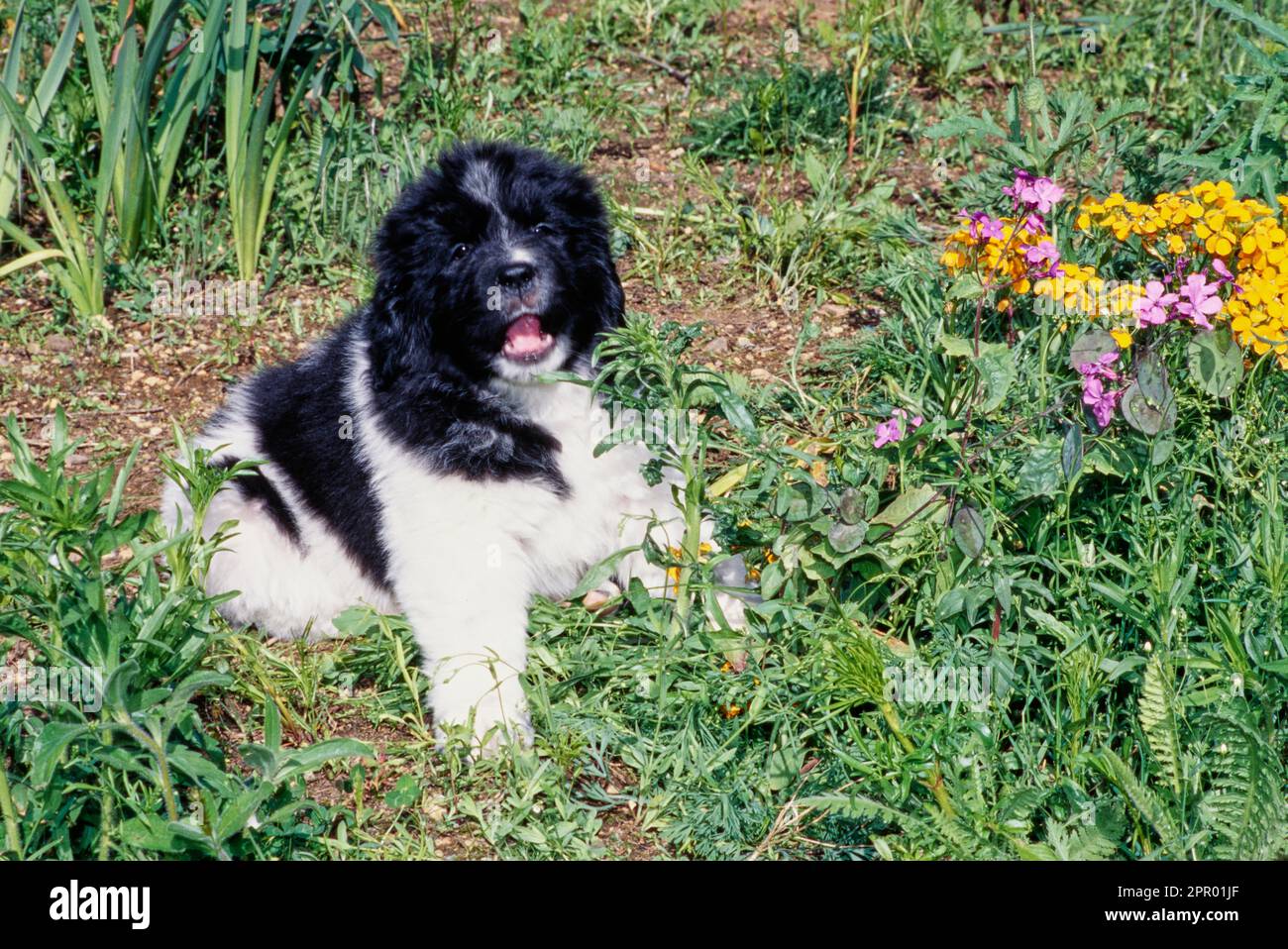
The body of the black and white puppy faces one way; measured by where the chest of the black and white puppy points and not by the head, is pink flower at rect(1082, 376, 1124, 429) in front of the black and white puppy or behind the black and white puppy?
in front

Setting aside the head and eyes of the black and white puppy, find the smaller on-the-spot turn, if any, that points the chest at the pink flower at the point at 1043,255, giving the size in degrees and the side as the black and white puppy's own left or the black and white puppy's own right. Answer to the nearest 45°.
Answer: approximately 45° to the black and white puppy's own left

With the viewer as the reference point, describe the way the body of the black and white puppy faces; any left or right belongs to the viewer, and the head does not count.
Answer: facing the viewer and to the right of the viewer

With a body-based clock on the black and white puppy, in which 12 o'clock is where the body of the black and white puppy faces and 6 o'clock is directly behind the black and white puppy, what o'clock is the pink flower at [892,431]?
The pink flower is roughly at 11 o'clock from the black and white puppy.

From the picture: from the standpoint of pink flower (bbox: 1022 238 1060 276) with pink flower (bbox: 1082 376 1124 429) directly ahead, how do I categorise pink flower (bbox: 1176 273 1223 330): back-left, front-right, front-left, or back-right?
front-left

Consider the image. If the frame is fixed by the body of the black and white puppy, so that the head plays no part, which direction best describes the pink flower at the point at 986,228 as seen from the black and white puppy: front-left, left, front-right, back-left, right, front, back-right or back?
front-left

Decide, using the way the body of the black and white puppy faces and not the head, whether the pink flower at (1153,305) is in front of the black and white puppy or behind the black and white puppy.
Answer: in front

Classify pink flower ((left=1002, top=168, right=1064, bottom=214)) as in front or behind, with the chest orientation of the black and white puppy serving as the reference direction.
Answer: in front

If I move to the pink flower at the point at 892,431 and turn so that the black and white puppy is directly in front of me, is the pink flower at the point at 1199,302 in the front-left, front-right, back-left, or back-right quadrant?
back-right
